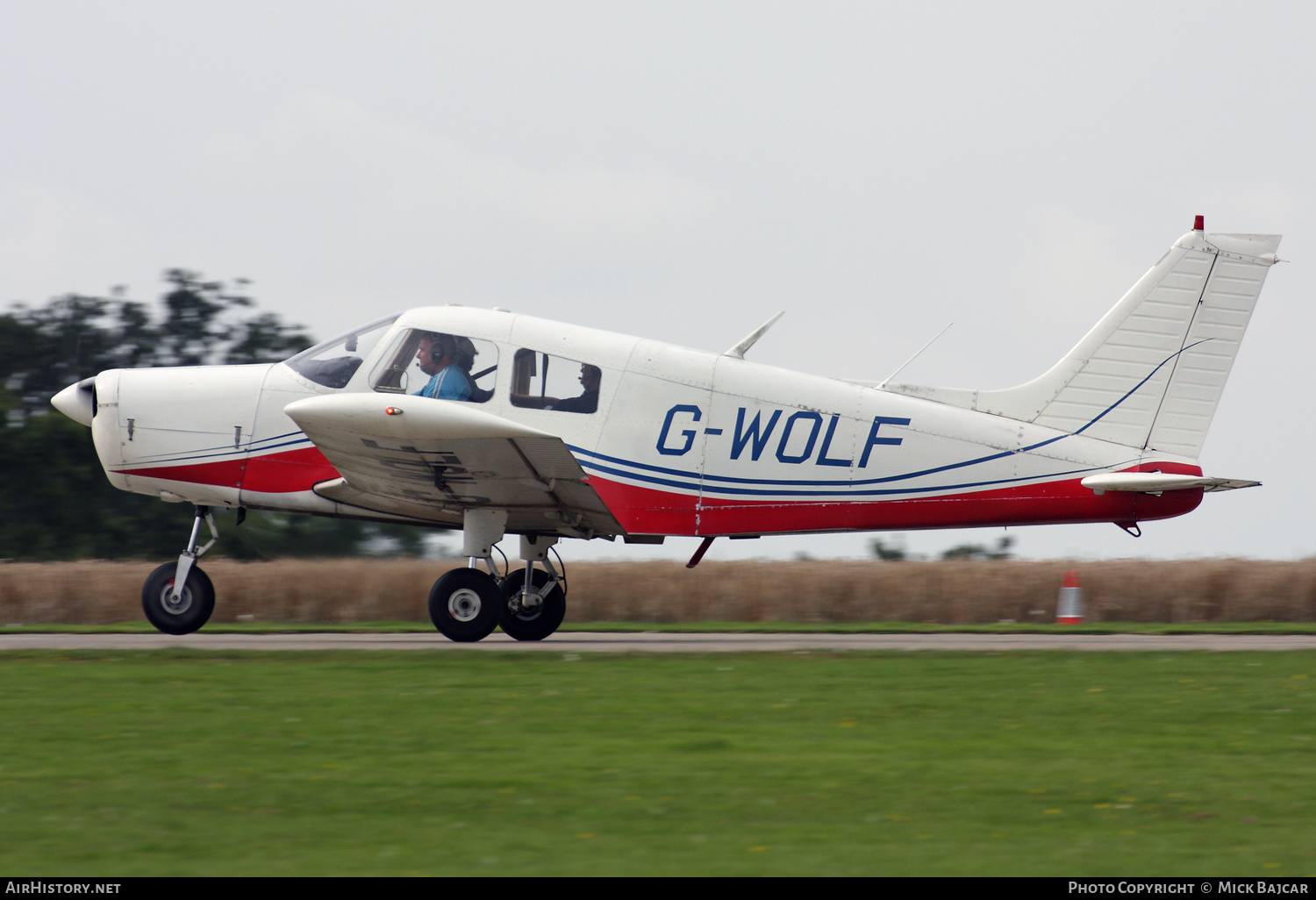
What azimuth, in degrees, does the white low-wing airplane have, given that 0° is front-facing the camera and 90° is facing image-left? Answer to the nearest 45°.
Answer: approximately 90°

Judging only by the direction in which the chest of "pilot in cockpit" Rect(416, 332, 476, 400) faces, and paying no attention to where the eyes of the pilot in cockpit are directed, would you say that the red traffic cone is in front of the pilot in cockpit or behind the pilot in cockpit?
behind

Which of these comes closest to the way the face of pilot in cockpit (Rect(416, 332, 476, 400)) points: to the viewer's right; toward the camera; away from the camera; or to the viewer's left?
to the viewer's left

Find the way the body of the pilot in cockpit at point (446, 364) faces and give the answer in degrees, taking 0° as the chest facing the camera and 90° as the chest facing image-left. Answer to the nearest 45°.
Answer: approximately 90°

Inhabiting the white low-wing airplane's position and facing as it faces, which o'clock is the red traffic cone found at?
The red traffic cone is roughly at 5 o'clock from the white low-wing airplane.
